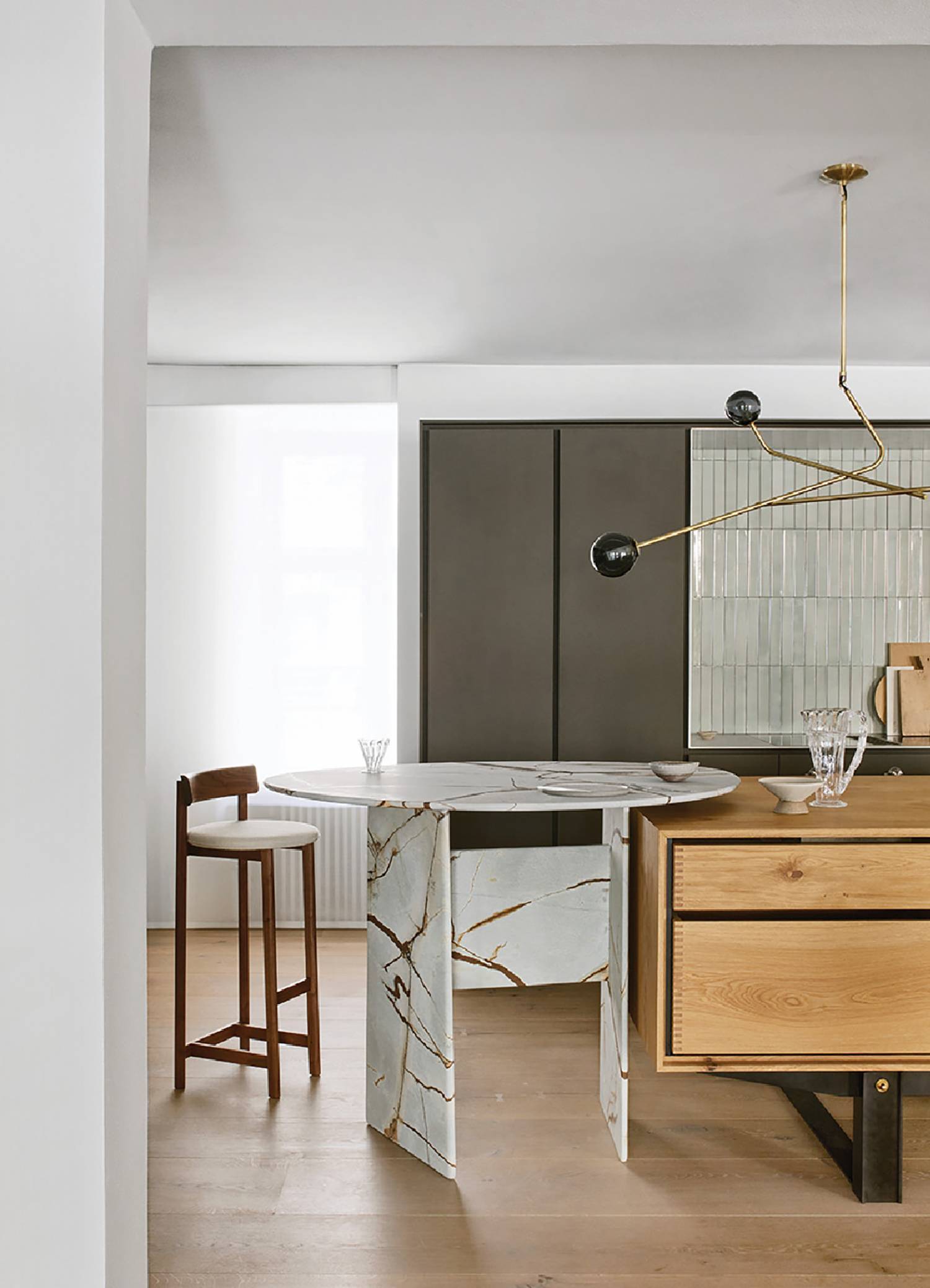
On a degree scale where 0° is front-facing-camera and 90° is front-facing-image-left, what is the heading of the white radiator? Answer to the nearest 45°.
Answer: approximately 0°

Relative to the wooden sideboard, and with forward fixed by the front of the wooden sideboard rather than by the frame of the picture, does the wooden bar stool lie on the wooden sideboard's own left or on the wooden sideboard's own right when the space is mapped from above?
on the wooden sideboard's own right

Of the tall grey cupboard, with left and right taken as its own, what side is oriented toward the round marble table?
front

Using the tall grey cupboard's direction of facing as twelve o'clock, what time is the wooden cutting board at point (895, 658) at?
The wooden cutting board is roughly at 9 o'clock from the tall grey cupboard.

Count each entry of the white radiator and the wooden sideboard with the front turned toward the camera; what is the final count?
2

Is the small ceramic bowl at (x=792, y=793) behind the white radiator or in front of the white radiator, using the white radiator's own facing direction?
in front

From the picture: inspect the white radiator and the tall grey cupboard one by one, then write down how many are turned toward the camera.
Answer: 2

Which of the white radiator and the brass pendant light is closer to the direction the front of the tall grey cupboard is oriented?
the brass pendant light

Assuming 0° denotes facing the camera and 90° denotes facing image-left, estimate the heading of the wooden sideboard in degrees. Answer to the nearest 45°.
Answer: approximately 0°

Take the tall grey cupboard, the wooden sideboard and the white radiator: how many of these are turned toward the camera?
3

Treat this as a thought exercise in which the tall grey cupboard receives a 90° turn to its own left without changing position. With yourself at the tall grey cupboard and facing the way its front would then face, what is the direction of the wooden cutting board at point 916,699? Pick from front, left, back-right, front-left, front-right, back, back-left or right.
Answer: front

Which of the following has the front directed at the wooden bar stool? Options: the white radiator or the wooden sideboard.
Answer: the white radiator
